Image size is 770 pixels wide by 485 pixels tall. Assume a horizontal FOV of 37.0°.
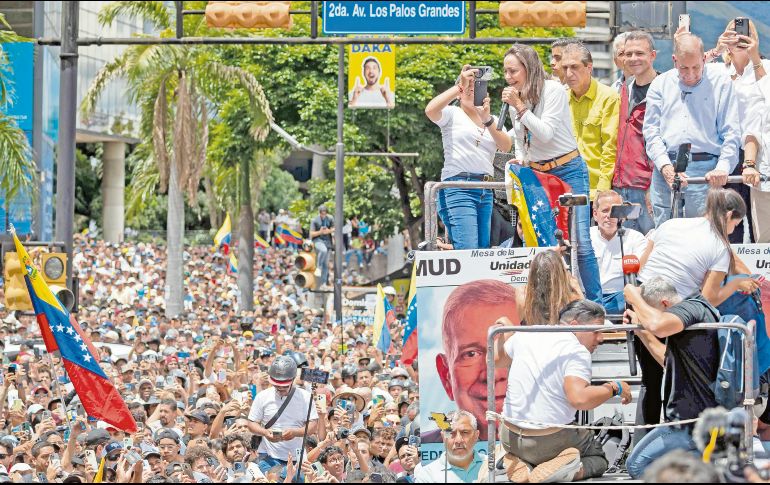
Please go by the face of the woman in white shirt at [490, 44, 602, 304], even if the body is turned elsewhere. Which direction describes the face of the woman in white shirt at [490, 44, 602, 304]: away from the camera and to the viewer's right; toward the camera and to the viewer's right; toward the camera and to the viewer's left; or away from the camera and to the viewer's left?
toward the camera and to the viewer's left

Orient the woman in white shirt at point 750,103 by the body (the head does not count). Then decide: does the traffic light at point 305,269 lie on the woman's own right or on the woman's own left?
on the woman's own right

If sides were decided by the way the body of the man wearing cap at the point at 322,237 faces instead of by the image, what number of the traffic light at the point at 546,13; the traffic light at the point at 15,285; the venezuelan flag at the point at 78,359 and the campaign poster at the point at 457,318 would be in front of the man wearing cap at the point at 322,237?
4

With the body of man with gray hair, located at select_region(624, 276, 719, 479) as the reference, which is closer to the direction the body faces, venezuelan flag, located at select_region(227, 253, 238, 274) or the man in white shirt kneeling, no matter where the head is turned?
the man in white shirt kneeling

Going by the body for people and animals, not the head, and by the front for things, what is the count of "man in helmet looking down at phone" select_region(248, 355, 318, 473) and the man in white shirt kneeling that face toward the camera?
1

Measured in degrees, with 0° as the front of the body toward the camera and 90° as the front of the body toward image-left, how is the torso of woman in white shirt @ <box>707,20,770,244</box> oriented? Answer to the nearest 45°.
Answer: approximately 45°
